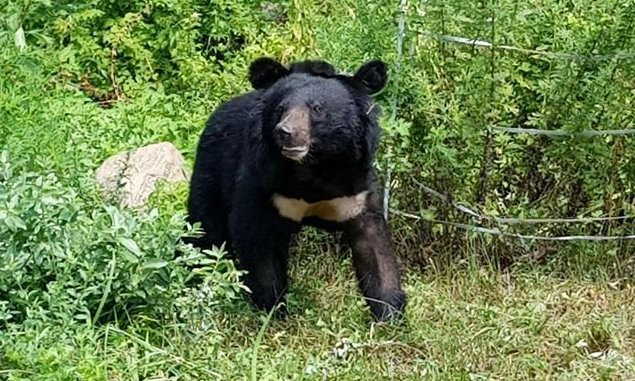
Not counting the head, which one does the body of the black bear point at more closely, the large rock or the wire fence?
the wire fence

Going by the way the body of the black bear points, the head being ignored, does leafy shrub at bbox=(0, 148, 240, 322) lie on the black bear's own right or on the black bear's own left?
on the black bear's own right

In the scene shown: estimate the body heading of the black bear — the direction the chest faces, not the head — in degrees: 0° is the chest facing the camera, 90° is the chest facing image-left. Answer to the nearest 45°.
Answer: approximately 315°

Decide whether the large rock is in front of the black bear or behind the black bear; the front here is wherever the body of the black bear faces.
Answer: behind
